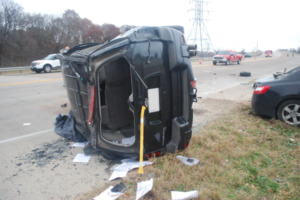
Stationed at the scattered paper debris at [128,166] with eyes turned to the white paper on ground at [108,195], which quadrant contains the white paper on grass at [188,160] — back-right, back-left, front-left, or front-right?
back-left

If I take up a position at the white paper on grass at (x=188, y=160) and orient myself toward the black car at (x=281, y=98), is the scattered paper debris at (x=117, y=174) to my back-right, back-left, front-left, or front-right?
back-left

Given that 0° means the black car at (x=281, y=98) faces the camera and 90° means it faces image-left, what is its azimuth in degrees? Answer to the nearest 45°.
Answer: approximately 270°
